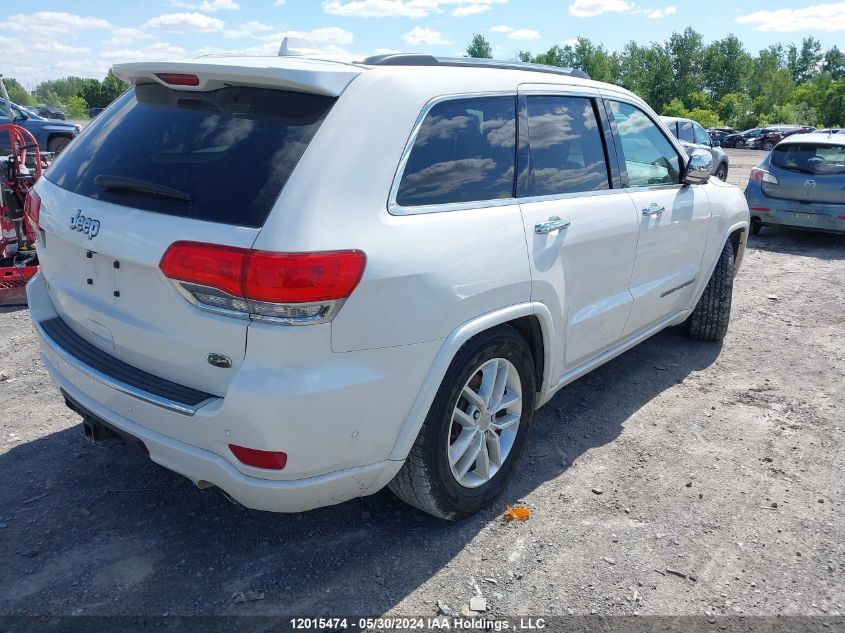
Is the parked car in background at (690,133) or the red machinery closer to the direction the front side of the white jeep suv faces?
the parked car in background

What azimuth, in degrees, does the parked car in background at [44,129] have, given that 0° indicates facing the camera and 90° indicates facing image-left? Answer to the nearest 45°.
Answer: approximately 270°

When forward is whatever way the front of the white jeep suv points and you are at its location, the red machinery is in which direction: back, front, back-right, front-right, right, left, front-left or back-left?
left

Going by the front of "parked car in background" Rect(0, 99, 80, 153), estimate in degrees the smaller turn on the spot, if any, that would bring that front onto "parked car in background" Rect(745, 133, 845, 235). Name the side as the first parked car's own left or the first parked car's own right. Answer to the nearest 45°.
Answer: approximately 45° to the first parked car's own right

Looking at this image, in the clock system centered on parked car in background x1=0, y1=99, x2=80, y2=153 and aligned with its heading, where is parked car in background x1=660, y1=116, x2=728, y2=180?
parked car in background x1=660, y1=116, x2=728, y2=180 is roughly at 1 o'clock from parked car in background x1=0, y1=99, x2=80, y2=153.

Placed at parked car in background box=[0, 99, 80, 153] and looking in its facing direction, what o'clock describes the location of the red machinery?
The red machinery is roughly at 3 o'clock from the parked car in background.

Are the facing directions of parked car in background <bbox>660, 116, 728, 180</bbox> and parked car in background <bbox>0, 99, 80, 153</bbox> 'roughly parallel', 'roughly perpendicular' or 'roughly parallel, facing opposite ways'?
roughly perpendicular

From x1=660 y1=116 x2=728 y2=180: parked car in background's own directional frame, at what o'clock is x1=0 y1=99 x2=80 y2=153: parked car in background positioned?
x1=0 y1=99 x2=80 y2=153: parked car in background is roughly at 4 o'clock from x1=660 y1=116 x2=728 y2=180: parked car in background.

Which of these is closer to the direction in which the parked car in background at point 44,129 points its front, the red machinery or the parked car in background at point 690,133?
the parked car in background

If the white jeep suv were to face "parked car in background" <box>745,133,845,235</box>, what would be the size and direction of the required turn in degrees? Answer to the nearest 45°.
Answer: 0° — it already faces it

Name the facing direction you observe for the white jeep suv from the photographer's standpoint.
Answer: facing away from the viewer and to the right of the viewer
